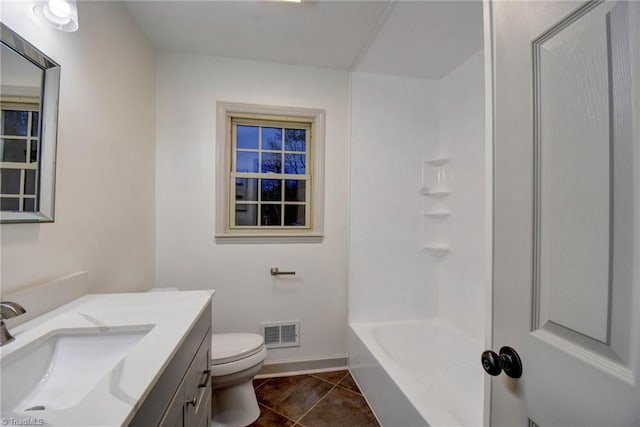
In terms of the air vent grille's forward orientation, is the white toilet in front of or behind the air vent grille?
in front

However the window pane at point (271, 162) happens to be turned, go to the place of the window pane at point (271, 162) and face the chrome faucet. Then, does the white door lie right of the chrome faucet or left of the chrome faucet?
left

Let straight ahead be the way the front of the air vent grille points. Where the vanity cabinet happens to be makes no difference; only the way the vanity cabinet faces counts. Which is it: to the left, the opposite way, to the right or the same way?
to the left

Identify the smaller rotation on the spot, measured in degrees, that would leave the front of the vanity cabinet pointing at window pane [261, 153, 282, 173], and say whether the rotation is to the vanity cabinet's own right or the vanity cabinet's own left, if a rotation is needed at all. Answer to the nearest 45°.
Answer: approximately 45° to the vanity cabinet's own left

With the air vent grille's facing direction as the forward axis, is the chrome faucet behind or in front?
in front

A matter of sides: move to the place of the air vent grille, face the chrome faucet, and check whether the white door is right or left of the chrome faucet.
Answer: left

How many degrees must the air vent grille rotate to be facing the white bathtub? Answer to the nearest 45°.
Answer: approximately 45° to its left

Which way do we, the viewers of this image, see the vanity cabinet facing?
facing to the right of the viewer
